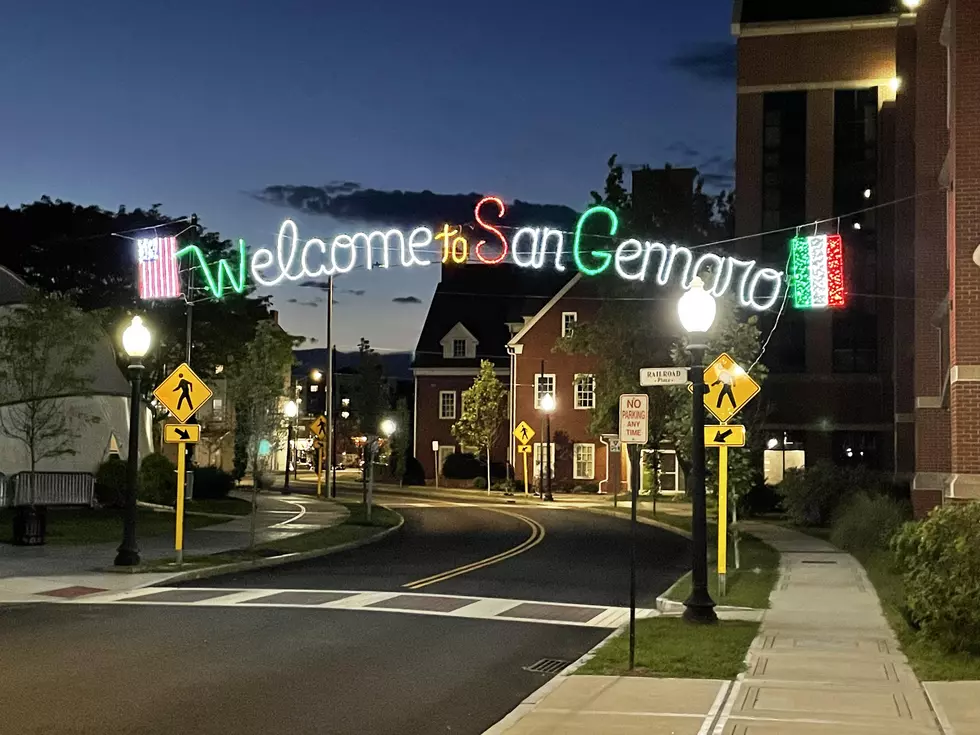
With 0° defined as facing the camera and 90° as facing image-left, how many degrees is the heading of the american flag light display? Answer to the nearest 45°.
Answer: approximately 0°

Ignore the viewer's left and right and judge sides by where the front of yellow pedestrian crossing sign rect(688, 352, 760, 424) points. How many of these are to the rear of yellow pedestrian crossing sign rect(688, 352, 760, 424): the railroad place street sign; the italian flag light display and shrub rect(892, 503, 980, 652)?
1

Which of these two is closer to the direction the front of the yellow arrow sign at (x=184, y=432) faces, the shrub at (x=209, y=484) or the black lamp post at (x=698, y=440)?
the black lamp post

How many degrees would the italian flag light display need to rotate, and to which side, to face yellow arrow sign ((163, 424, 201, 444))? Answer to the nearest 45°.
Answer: approximately 45° to its right

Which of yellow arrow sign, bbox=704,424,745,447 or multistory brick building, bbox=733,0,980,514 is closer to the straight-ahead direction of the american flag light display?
the yellow arrow sign

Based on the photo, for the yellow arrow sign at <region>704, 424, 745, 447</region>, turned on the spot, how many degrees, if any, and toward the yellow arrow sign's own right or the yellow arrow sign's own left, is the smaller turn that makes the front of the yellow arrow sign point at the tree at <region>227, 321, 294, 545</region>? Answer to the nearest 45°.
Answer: approximately 135° to the yellow arrow sign's own right

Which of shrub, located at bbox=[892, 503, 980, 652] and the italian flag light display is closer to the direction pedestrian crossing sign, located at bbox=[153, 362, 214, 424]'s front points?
the shrub

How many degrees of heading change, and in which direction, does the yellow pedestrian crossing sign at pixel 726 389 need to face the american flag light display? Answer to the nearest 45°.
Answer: approximately 135° to its right
